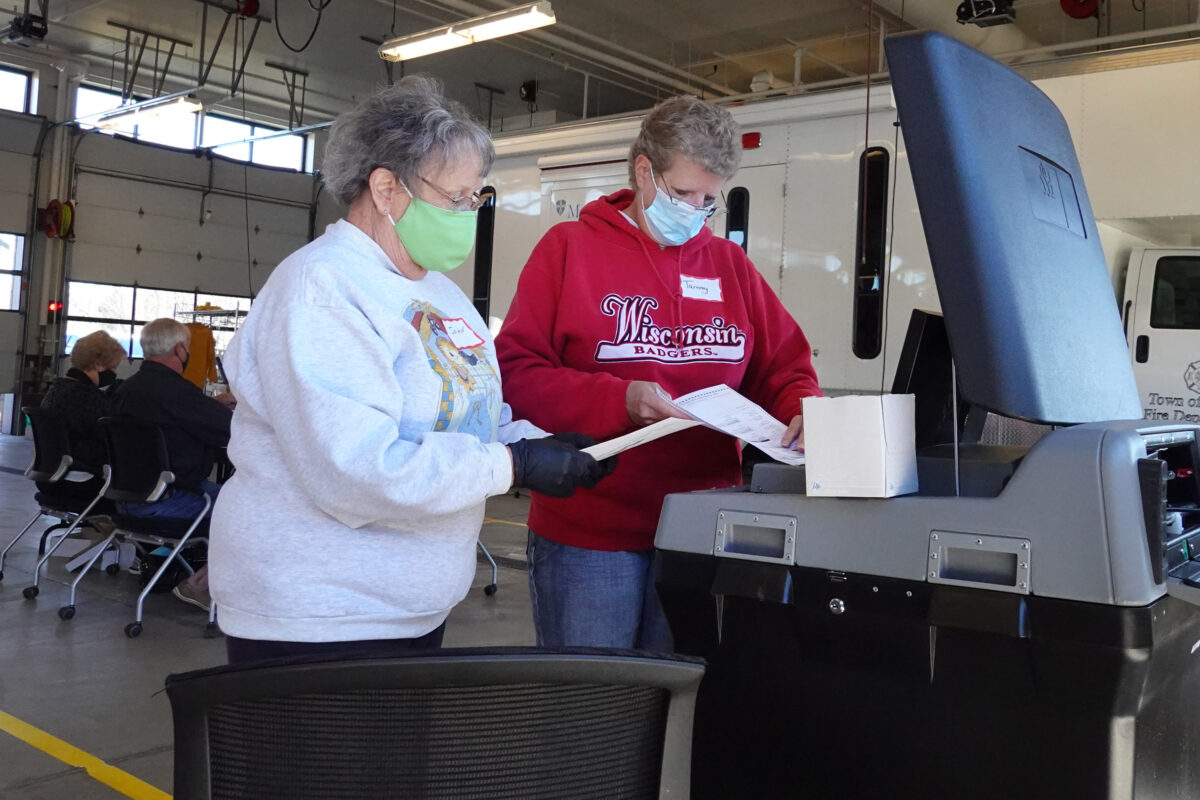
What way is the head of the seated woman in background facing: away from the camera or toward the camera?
away from the camera

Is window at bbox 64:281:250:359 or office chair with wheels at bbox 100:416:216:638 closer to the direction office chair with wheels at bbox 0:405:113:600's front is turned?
the window

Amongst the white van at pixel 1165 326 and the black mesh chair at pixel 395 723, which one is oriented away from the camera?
the black mesh chair

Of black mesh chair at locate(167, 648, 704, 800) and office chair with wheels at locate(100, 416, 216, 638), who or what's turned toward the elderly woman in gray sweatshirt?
the black mesh chair

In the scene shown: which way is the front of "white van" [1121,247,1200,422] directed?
to the viewer's right

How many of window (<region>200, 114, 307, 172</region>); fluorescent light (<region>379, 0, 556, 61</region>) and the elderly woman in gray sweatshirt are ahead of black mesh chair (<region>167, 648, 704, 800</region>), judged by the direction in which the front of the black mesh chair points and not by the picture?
3

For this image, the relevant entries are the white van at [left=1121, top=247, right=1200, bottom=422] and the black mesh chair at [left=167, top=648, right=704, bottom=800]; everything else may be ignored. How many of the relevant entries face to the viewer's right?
1

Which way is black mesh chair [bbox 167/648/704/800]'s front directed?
away from the camera
